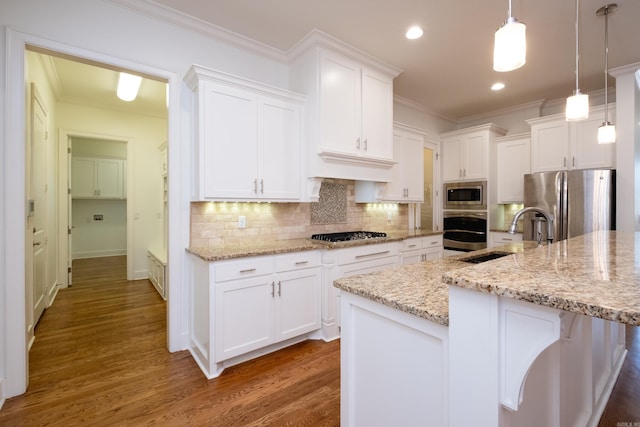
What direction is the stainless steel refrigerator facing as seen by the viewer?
toward the camera

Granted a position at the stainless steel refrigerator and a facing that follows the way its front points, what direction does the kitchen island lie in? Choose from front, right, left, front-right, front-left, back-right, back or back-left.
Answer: front

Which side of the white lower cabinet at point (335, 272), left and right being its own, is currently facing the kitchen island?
front

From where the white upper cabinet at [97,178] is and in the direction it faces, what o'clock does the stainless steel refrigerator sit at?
The stainless steel refrigerator is roughly at 11 o'clock from the white upper cabinet.

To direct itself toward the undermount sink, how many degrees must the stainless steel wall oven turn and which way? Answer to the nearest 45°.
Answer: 0° — it already faces it

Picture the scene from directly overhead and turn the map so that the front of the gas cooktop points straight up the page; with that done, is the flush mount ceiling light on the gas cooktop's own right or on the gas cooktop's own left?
on the gas cooktop's own right

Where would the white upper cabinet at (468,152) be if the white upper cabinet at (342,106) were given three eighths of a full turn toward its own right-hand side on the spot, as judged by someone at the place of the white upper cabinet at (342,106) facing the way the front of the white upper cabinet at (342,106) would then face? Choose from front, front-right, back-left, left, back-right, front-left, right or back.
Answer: back-right

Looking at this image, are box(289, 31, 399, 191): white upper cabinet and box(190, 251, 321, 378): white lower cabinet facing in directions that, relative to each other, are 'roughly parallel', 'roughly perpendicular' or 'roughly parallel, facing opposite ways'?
roughly parallel

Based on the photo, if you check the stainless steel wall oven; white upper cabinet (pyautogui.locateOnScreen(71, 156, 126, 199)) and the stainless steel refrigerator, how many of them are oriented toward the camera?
3

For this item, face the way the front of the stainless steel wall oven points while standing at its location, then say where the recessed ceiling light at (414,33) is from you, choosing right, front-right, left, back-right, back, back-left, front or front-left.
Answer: front

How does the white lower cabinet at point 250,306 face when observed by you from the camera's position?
facing the viewer and to the right of the viewer

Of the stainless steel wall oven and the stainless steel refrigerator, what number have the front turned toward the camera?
2

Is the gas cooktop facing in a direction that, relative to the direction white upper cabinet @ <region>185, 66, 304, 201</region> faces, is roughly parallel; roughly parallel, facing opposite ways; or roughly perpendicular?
roughly parallel

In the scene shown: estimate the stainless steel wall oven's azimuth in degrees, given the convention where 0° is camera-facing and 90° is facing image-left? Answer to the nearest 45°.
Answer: approximately 0°

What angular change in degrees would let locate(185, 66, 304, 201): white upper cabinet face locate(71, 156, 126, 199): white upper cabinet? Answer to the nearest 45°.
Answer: approximately 180°

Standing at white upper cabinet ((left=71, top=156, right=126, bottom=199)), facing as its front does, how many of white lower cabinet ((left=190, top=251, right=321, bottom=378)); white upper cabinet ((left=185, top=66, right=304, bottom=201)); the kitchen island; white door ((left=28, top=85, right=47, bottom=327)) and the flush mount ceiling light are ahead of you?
5

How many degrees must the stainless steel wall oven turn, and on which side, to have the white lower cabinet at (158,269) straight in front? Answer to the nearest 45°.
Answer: approximately 45° to its right

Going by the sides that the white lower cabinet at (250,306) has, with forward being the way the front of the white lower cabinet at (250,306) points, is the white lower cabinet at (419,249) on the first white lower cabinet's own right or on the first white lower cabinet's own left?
on the first white lower cabinet's own left

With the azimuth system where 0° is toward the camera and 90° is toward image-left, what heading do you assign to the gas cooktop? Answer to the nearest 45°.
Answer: approximately 315°

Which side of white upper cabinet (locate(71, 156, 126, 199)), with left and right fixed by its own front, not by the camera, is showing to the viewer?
front
